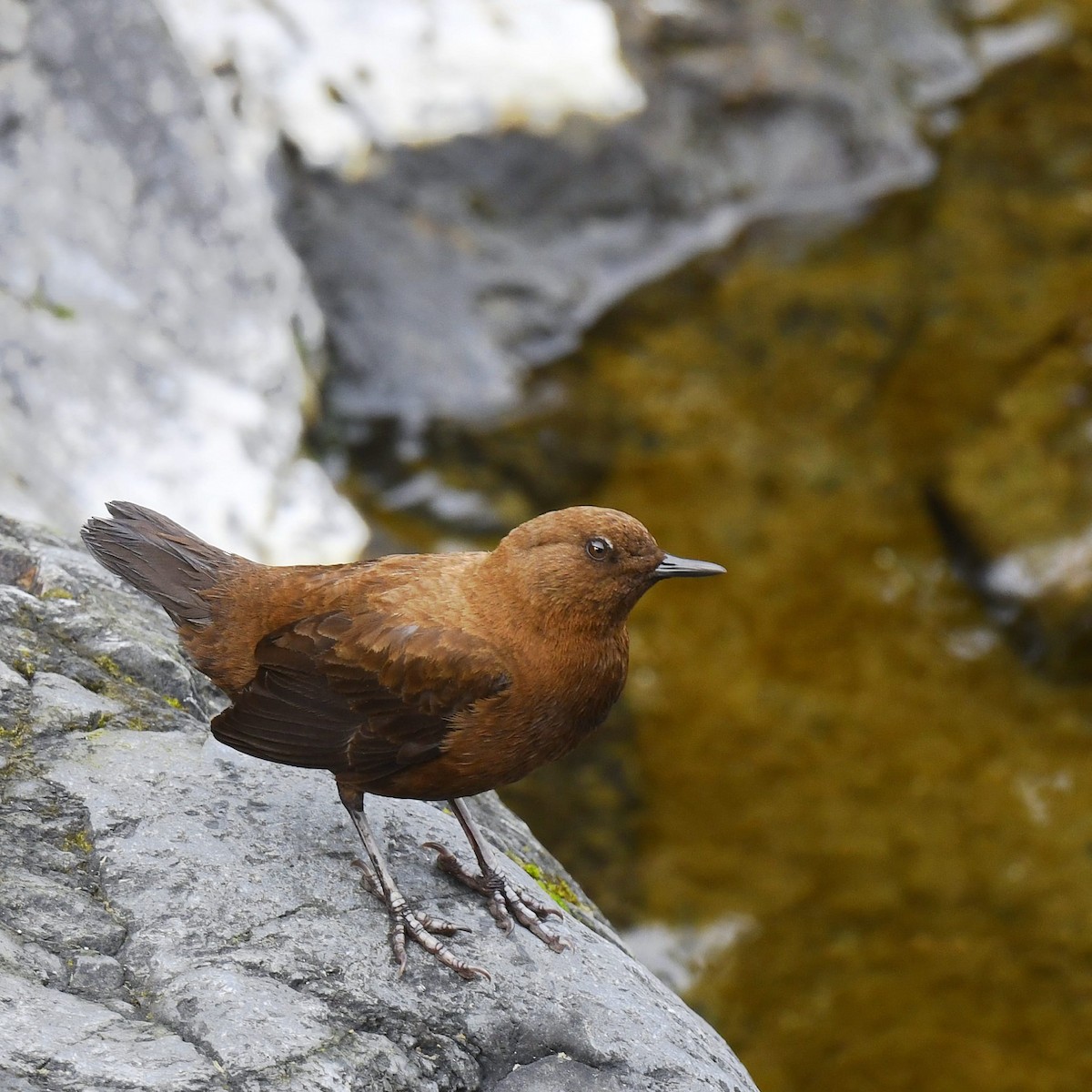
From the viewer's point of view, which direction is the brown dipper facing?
to the viewer's right
